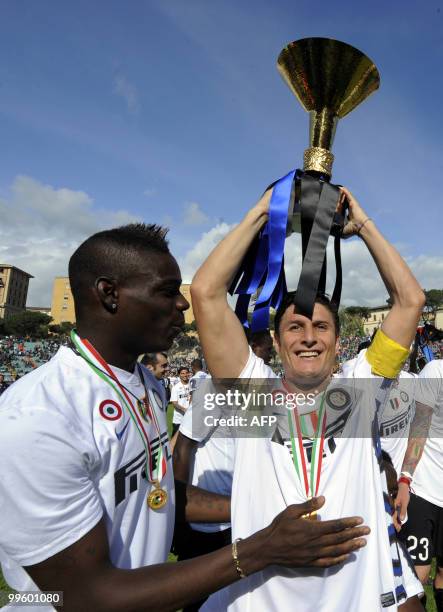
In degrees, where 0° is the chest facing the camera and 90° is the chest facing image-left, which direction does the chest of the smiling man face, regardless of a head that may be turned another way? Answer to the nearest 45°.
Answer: approximately 0°
